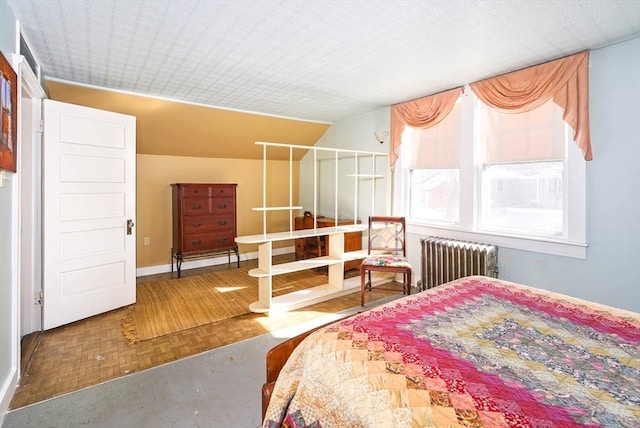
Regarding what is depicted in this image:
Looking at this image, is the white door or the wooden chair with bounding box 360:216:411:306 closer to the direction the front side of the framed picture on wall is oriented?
the wooden chair

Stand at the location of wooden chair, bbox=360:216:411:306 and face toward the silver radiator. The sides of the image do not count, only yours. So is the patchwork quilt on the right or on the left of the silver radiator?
right

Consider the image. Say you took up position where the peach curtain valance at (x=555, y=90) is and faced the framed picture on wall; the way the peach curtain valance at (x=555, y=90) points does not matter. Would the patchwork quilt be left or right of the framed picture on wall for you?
left

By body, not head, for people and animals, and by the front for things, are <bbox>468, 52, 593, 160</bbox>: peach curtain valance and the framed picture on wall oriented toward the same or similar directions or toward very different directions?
very different directions

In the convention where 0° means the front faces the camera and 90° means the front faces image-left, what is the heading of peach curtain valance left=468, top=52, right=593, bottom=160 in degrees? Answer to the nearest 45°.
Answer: approximately 45°

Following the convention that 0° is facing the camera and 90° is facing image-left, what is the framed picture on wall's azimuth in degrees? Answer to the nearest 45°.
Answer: approximately 270°

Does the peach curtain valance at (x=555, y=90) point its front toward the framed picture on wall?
yes

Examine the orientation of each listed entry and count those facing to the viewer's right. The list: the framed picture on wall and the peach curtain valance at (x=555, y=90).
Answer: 1

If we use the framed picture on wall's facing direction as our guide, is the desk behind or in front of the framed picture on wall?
in front
